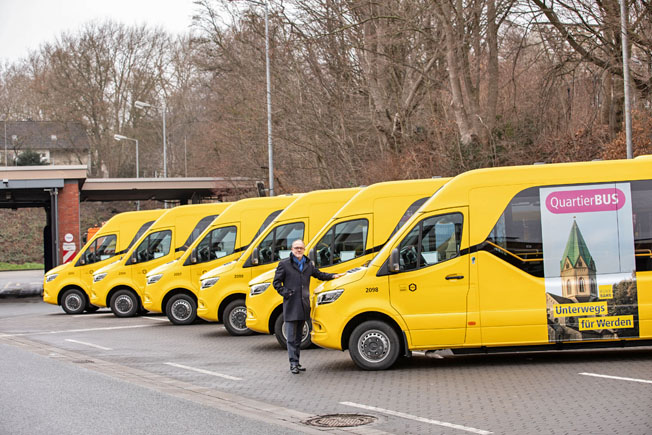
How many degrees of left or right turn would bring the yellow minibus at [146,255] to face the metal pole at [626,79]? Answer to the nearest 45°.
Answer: approximately 180°

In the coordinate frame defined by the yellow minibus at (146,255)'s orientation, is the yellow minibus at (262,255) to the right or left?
on its left

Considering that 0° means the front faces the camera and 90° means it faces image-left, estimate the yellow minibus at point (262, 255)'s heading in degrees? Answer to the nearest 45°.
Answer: approximately 90°

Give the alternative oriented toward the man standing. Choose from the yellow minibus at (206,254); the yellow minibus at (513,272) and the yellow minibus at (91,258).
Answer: the yellow minibus at (513,272)

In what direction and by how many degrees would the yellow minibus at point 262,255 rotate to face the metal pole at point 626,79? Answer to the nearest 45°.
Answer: approximately 180°

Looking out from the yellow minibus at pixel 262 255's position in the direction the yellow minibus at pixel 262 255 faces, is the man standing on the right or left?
on its left

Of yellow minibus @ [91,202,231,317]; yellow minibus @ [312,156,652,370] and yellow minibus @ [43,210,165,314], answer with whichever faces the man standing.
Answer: yellow minibus @ [312,156,652,370]

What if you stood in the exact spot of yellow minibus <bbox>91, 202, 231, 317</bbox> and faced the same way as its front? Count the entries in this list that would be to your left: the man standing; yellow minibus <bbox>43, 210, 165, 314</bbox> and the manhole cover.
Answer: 2

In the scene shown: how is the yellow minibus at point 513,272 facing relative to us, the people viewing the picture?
facing to the left of the viewer
